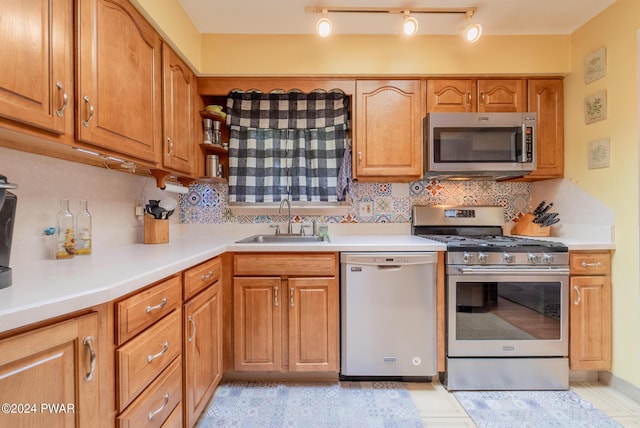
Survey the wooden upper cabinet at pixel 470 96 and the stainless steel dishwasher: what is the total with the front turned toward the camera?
2

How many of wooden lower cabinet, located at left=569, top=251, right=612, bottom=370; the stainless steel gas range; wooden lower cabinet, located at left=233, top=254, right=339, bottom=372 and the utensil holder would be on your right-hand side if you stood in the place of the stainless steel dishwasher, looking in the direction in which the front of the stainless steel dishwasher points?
2

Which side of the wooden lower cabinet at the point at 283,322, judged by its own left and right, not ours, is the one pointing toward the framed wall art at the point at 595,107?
left

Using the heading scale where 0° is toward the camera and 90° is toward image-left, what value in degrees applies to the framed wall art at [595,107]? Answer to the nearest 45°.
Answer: approximately 45°

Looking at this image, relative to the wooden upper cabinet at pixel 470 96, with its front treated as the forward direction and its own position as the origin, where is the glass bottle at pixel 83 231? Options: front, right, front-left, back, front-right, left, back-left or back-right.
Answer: front-right

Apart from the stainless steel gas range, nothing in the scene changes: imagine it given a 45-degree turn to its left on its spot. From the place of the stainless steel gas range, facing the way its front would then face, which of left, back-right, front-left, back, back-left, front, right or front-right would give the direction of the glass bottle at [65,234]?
right
